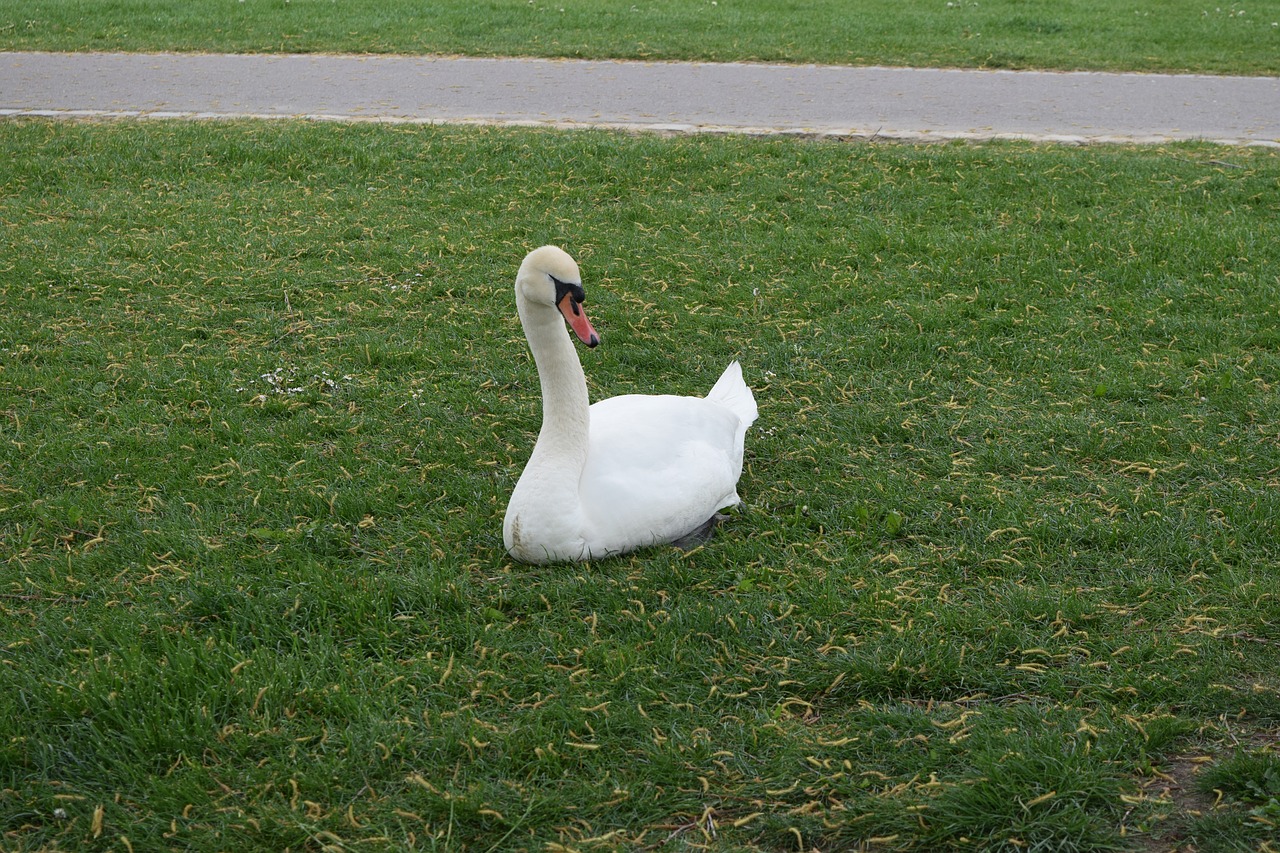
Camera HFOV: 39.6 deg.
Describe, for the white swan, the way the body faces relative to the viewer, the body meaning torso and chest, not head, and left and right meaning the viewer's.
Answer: facing the viewer and to the left of the viewer
